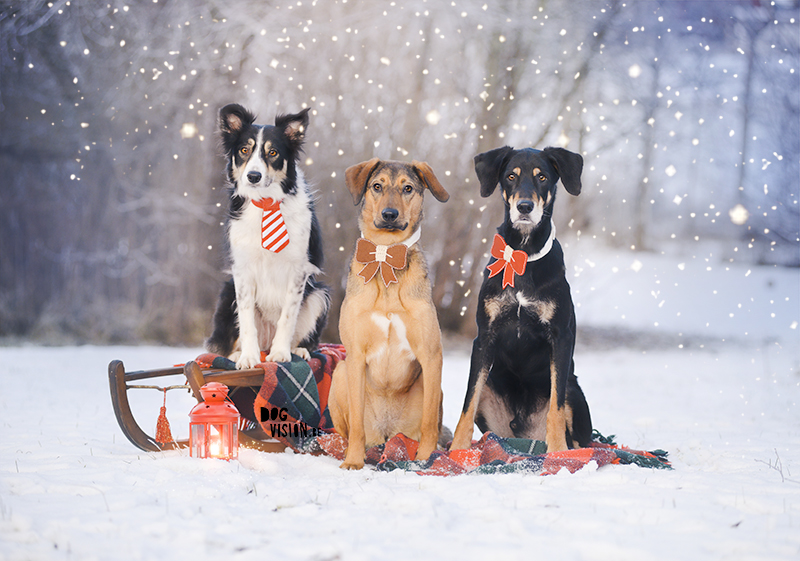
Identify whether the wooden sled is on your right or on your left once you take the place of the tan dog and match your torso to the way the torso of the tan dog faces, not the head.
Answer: on your right

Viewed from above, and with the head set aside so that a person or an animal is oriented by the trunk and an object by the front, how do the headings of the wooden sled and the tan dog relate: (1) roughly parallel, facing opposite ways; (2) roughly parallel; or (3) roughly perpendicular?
roughly perpendicular

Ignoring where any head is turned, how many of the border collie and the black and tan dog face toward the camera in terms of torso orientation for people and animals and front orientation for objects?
2

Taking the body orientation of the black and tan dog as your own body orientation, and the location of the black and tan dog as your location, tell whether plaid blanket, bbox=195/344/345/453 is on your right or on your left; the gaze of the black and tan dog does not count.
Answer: on your right

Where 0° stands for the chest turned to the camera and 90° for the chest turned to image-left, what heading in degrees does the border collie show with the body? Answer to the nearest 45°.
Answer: approximately 0°

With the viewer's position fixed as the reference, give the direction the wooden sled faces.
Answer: facing to the left of the viewer
